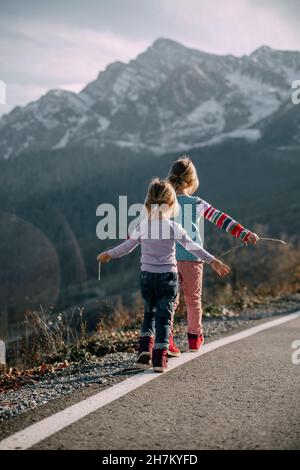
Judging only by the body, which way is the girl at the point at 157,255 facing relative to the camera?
away from the camera

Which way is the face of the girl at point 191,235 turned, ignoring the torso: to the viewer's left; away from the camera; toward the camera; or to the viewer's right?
away from the camera

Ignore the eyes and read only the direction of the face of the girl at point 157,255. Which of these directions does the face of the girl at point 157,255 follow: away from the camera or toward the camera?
away from the camera

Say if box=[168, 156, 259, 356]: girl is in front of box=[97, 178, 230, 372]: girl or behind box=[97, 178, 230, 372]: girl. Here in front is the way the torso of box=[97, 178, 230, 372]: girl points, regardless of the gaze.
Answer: in front
